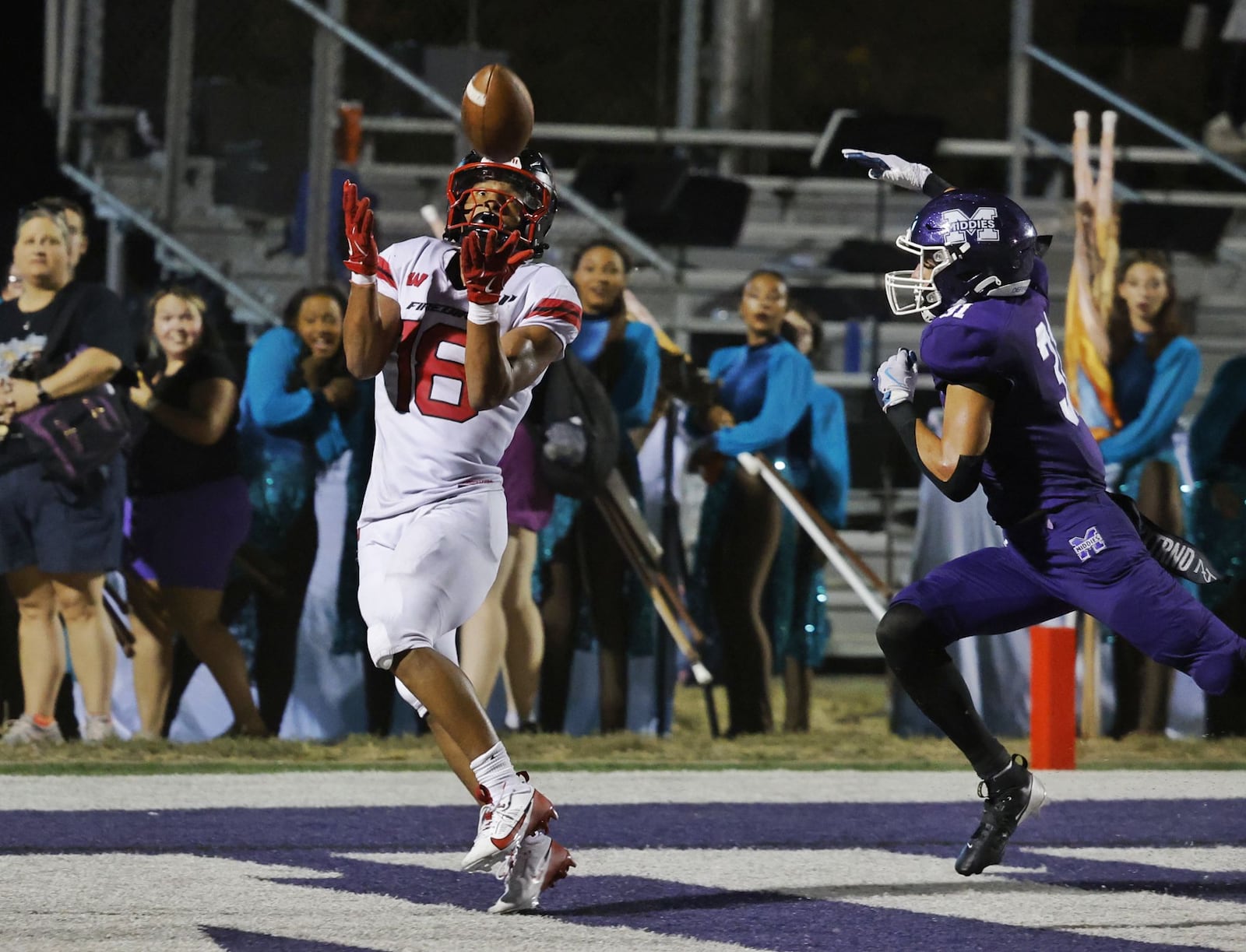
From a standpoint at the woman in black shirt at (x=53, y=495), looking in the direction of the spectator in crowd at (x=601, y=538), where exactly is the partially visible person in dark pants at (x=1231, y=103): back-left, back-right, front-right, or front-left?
front-left

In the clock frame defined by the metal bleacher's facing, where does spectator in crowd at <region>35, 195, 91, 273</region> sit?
The spectator in crowd is roughly at 1 o'clock from the metal bleacher.

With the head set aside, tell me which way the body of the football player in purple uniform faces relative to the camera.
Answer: to the viewer's left

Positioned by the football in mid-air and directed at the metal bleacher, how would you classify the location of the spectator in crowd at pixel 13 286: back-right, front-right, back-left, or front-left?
front-left

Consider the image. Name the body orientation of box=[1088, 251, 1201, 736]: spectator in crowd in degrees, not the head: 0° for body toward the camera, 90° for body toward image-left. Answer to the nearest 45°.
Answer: approximately 45°

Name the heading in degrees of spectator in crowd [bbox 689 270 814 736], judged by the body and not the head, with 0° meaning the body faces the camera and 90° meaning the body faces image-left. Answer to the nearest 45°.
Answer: approximately 45°

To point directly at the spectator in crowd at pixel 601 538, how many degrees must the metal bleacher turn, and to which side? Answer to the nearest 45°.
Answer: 0° — it already faces them

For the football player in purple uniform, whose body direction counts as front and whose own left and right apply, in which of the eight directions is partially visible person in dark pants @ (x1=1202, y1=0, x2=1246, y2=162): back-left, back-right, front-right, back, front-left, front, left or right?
right

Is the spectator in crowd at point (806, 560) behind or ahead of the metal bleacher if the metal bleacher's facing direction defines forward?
ahead

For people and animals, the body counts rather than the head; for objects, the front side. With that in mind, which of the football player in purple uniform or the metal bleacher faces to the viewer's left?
the football player in purple uniform

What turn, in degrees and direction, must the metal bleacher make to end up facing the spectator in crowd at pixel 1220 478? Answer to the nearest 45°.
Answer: approximately 45° to its left

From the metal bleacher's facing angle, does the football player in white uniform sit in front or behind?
in front

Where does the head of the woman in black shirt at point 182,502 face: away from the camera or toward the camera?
toward the camera

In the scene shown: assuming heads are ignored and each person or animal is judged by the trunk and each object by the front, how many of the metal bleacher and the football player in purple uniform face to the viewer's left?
1

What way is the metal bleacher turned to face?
toward the camera

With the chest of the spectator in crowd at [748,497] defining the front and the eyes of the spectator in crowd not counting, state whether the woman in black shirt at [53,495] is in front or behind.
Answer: in front
